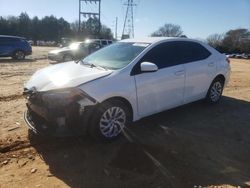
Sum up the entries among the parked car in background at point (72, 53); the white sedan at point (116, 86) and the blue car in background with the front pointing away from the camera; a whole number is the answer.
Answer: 0

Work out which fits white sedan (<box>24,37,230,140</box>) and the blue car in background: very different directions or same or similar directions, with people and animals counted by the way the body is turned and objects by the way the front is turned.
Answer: same or similar directions

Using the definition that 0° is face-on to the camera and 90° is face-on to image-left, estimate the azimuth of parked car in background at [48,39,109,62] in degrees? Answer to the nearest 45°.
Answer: approximately 45°

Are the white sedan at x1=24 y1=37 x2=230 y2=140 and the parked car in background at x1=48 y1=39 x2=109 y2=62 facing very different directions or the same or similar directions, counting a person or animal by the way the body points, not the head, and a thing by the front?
same or similar directions

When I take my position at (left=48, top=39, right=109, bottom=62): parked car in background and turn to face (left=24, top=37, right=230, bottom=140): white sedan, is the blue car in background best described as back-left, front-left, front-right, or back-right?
back-right

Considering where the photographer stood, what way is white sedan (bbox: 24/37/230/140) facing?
facing the viewer and to the left of the viewer

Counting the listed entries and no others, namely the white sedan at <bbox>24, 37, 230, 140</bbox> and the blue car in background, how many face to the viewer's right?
0

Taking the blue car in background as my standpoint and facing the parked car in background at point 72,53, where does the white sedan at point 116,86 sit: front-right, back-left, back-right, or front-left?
front-right

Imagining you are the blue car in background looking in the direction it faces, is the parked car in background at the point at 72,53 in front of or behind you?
behind

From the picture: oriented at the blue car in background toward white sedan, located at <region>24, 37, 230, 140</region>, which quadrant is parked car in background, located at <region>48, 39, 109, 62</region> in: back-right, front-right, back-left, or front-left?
front-left

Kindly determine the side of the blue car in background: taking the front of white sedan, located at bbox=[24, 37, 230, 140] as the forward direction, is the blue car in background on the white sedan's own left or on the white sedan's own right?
on the white sedan's own right

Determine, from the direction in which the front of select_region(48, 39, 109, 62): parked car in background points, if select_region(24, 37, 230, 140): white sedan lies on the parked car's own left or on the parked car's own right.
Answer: on the parked car's own left

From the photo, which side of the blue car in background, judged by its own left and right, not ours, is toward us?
left

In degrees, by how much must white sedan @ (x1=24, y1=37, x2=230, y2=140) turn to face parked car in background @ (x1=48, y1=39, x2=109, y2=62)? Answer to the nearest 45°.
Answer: approximately 135° to its right
